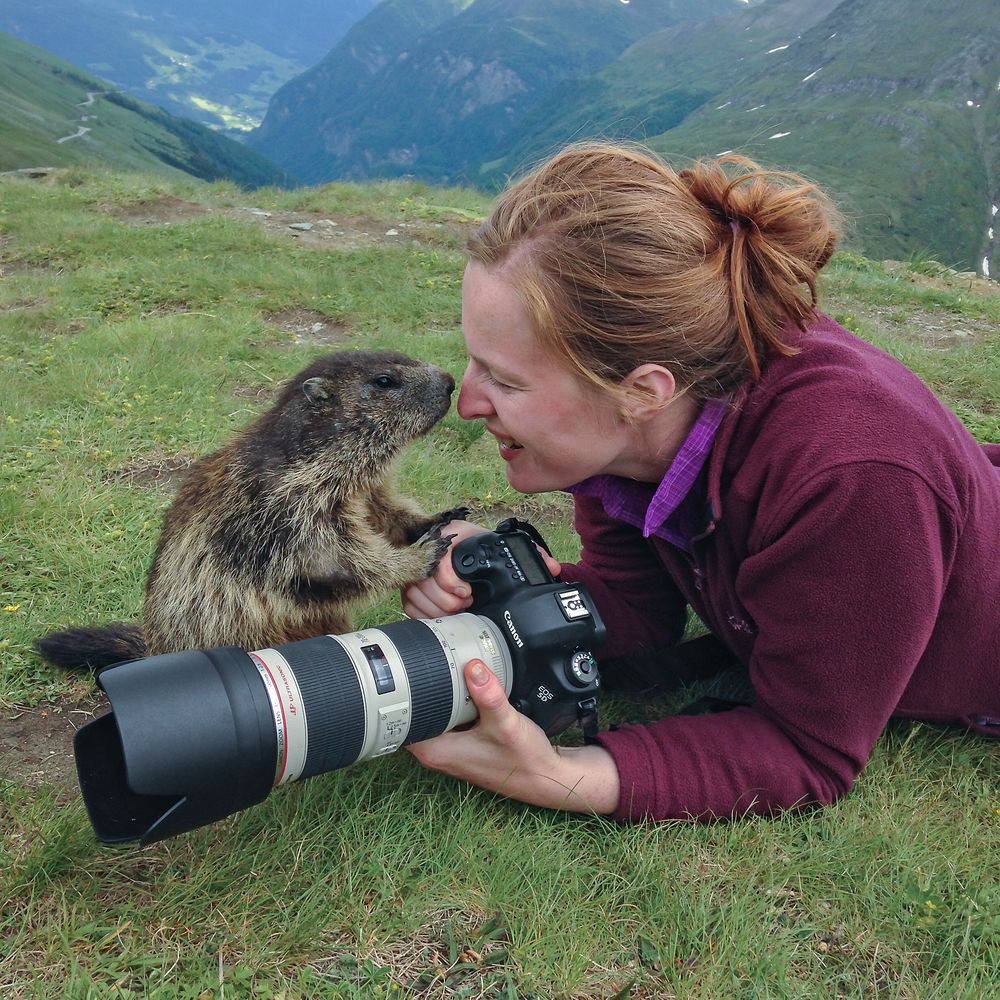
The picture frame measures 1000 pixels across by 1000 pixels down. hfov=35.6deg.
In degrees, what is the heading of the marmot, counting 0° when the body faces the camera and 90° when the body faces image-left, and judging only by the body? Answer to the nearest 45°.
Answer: approximately 270°

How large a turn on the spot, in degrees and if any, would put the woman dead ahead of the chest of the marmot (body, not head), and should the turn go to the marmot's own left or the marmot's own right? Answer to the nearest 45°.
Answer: approximately 45° to the marmot's own right
